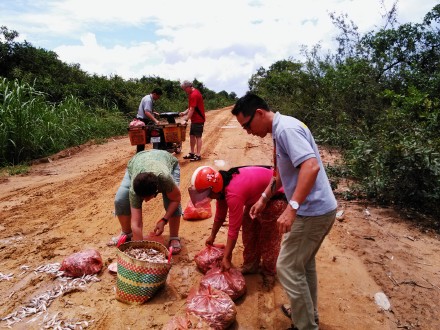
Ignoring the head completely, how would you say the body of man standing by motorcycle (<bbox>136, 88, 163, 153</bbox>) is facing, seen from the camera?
to the viewer's right

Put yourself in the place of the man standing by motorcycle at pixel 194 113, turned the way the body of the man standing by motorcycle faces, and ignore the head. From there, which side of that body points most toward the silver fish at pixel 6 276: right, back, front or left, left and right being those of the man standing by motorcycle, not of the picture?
left

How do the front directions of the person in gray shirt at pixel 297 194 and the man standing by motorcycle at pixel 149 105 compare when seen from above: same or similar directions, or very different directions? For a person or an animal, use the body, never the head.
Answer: very different directions

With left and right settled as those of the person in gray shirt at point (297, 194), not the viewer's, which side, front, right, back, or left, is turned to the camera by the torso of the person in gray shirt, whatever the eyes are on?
left

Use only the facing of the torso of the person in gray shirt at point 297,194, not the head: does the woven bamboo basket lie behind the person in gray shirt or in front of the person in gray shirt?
in front

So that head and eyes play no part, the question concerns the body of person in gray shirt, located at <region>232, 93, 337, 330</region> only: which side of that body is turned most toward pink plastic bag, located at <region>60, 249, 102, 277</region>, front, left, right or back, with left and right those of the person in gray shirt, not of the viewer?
front

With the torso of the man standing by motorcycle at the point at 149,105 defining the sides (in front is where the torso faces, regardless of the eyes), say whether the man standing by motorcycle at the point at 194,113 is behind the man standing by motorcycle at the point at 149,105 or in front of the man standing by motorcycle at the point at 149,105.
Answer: in front

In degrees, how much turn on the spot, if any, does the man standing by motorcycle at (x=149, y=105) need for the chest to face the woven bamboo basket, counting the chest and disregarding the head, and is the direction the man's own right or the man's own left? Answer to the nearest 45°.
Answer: approximately 90° to the man's own right

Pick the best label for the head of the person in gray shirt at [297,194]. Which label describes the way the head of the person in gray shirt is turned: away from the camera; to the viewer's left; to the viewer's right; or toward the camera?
to the viewer's left

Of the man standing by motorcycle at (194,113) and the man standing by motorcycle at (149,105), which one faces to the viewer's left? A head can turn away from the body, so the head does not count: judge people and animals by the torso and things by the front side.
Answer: the man standing by motorcycle at (194,113)

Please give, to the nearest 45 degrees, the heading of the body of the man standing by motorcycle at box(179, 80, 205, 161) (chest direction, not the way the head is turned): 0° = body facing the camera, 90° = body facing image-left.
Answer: approximately 90°

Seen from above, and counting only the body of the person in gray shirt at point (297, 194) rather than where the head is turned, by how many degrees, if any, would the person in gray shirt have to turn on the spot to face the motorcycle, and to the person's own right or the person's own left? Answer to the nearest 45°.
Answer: approximately 45° to the person's own right

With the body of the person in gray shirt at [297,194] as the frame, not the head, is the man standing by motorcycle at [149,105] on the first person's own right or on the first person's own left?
on the first person's own right
